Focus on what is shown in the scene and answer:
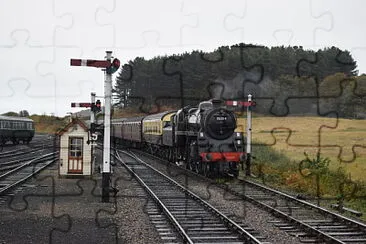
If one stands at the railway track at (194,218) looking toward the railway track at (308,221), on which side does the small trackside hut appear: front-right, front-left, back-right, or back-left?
back-left

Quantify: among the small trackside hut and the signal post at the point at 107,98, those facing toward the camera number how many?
2

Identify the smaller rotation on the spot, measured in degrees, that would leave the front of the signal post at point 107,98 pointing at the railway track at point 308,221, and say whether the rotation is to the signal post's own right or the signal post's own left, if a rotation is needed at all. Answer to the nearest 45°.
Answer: approximately 45° to the signal post's own left

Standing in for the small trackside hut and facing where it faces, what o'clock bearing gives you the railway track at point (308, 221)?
The railway track is roughly at 11 o'clock from the small trackside hut.

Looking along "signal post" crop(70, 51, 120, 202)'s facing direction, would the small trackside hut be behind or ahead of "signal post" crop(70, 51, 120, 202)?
behind

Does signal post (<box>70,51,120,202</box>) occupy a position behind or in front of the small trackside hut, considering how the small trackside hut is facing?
in front

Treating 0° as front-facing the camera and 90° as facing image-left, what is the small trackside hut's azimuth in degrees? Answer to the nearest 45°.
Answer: approximately 0°

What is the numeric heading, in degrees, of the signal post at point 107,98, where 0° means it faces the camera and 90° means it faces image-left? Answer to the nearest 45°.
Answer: approximately 0°

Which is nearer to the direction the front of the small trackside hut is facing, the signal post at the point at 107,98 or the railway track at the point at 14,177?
the signal post
